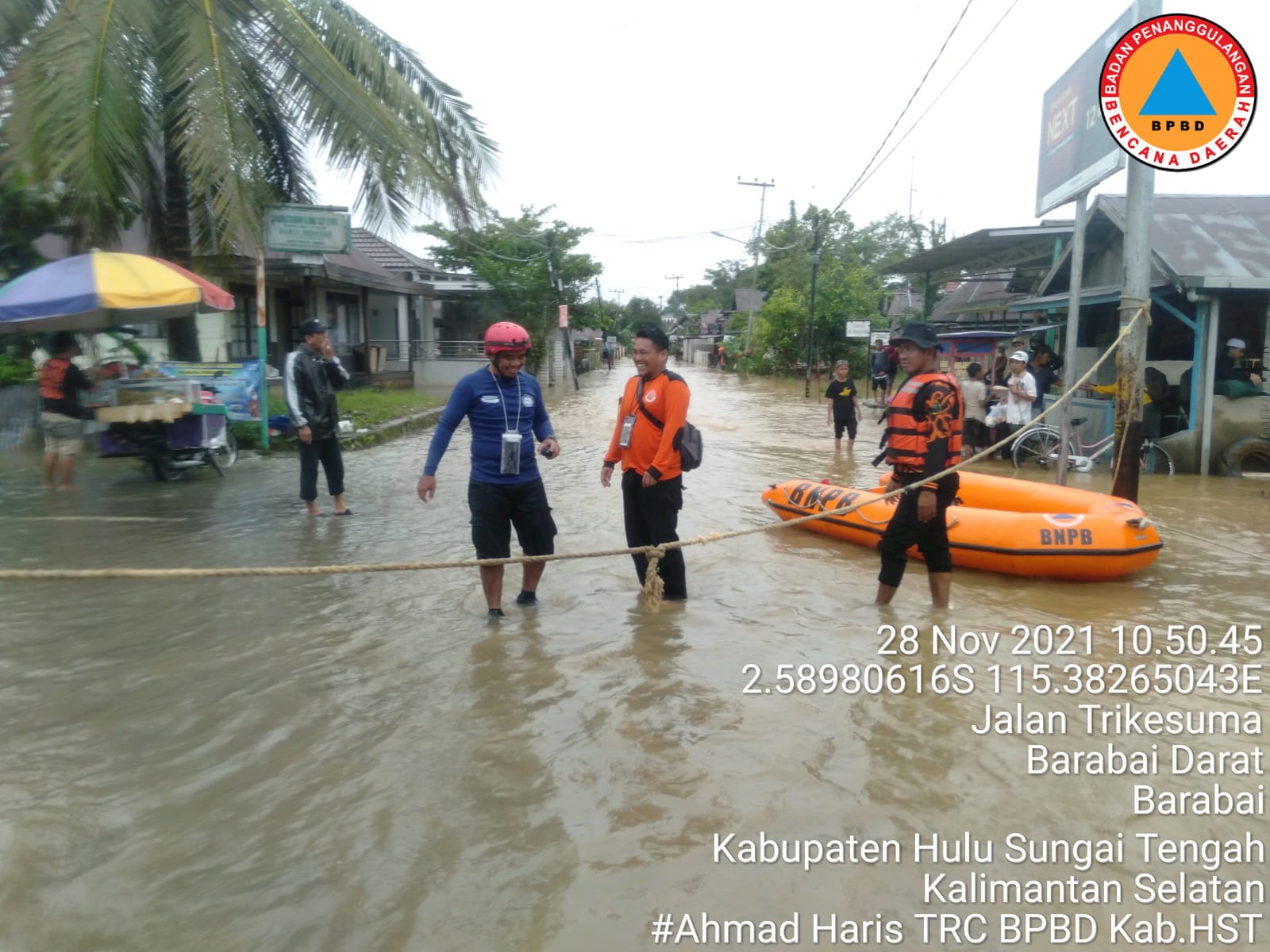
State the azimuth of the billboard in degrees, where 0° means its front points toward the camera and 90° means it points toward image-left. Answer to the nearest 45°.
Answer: approximately 45°

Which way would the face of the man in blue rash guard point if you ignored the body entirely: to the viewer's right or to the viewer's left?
to the viewer's right

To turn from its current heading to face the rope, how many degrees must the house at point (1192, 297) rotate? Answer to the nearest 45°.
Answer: approximately 45° to its left

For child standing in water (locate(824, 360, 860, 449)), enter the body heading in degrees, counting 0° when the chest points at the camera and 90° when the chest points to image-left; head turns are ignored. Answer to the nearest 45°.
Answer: approximately 0°

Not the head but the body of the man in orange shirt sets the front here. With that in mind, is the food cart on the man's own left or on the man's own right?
on the man's own right

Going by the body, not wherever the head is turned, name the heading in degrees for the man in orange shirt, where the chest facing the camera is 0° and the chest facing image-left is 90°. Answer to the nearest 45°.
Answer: approximately 45°

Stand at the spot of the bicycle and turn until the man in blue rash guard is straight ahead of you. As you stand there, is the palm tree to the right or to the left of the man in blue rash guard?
right

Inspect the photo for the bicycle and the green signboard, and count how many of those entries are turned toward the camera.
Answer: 1

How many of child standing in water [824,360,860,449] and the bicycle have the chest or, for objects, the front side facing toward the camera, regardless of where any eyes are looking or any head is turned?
1
